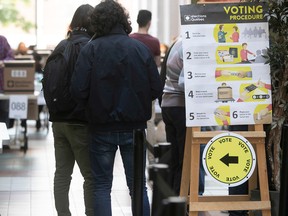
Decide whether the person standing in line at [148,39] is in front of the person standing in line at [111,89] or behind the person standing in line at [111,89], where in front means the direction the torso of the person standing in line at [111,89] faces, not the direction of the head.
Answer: in front

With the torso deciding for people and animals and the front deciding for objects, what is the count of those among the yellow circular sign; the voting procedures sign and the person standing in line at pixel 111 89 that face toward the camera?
2

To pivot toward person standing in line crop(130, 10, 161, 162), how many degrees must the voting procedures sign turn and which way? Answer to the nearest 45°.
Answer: approximately 180°

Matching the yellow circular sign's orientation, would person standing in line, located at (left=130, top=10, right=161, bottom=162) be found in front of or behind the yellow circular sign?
behind

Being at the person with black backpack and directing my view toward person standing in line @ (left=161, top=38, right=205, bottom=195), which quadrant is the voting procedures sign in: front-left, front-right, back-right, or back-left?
front-right

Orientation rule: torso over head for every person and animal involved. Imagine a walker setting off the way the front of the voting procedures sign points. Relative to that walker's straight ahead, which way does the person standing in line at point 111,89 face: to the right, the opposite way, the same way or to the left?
the opposite way

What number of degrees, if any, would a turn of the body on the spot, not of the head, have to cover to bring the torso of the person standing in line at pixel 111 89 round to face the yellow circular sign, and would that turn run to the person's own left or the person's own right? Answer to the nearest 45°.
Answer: approximately 90° to the person's own right

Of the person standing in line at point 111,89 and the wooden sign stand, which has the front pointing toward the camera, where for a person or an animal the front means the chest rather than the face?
the wooden sign stand

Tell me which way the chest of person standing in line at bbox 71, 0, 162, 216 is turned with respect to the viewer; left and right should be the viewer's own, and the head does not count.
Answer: facing away from the viewer

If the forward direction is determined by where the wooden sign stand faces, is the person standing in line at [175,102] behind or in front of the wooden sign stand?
behind

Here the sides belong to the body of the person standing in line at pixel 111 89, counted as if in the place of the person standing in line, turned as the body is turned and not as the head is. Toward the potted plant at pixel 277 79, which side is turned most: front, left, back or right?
right

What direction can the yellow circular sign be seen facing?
toward the camera

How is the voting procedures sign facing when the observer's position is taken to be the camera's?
facing the viewer

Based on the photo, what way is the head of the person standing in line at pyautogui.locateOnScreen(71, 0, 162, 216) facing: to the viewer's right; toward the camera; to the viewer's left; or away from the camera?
away from the camera

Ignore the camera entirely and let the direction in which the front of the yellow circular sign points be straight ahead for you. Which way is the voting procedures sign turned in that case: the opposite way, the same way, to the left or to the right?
the same way

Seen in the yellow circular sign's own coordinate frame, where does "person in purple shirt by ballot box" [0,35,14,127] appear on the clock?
The person in purple shirt by ballot box is roughly at 5 o'clock from the yellow circular sign.

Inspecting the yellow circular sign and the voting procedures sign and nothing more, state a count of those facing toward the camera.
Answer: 2
